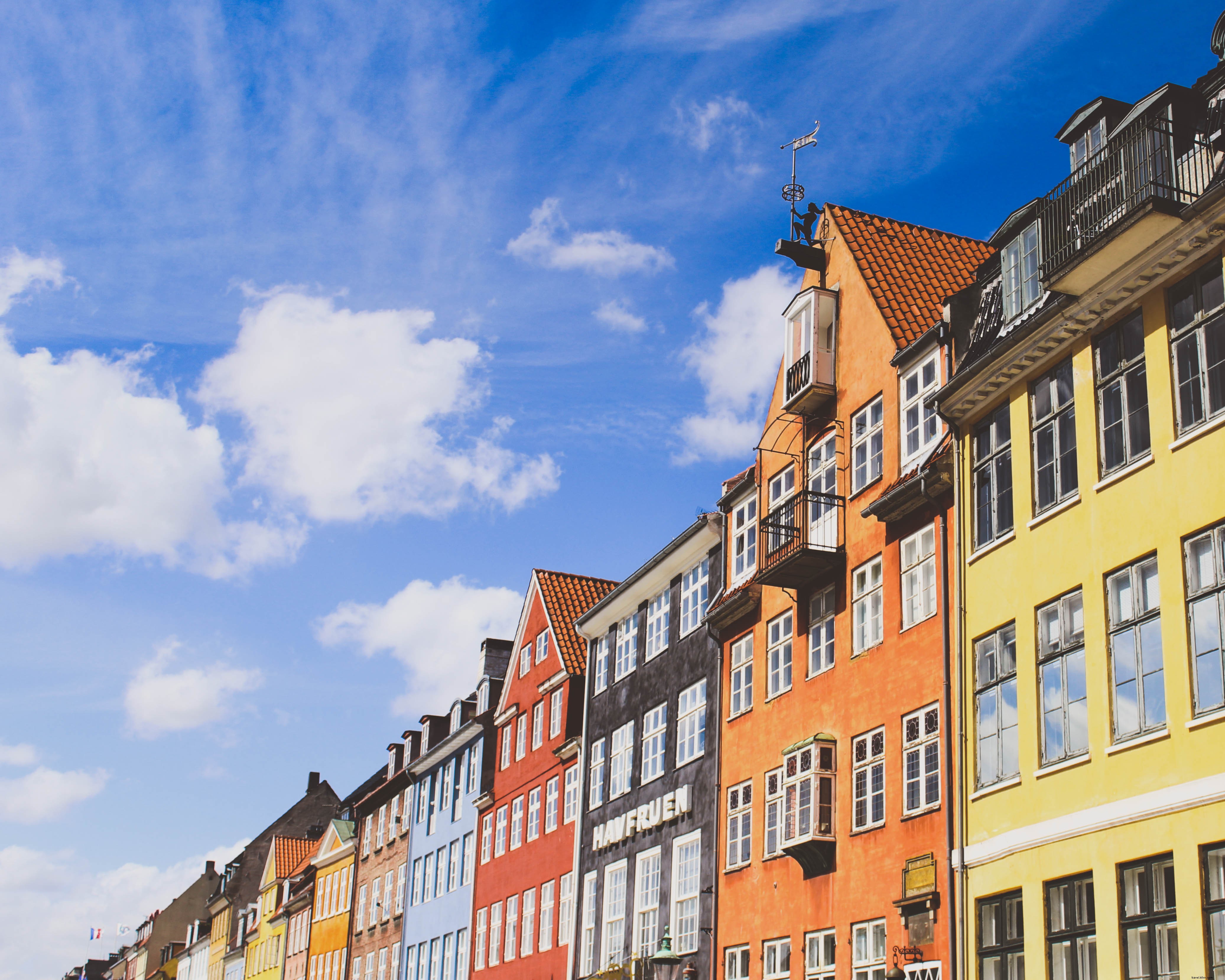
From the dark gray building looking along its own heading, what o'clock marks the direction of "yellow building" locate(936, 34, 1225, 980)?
The yellow building is roughly at 10 o'clock from the dark gray building.

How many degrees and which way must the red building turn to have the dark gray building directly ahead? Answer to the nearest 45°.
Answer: approximately 45° to its left

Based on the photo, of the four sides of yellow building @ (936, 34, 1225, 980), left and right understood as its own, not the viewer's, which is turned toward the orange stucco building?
right

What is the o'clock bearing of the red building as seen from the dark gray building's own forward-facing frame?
The red building is roughly at 4 o'clock from the dark gray building.

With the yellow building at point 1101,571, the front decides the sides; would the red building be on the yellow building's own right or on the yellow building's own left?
on the yellow building's own right

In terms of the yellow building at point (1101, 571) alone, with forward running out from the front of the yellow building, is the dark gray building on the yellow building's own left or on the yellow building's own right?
on the yellow building's own right

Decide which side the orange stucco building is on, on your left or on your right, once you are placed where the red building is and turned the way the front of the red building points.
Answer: on your left

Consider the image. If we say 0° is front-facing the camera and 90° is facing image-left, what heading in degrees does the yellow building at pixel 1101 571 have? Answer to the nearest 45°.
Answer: approximately 45°

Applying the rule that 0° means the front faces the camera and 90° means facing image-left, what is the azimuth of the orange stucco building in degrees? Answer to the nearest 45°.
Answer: approximately 45°
